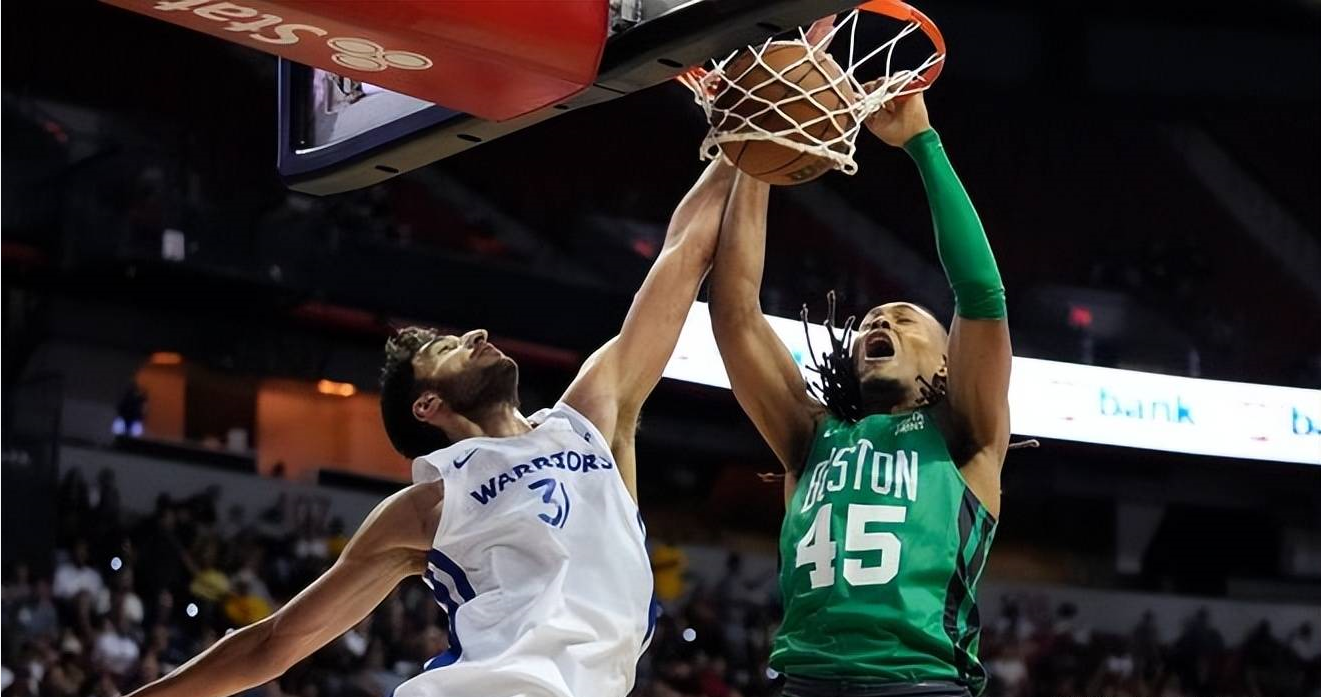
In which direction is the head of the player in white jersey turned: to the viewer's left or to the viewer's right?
to the viewer's right

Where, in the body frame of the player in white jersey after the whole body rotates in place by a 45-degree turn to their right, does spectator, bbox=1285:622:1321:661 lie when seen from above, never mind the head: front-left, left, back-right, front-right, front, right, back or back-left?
back-left

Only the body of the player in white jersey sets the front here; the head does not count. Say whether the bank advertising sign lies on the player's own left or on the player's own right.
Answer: on the player's own left

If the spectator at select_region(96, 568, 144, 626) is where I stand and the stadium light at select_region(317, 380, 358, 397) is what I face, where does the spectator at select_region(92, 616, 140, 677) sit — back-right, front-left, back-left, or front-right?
back-right

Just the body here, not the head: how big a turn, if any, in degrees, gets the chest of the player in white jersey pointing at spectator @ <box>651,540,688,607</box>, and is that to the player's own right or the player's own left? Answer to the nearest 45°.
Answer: approximately 135° to the player's own left

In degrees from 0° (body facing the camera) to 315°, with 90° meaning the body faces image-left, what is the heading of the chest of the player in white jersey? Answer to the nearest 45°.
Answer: approximately 315°

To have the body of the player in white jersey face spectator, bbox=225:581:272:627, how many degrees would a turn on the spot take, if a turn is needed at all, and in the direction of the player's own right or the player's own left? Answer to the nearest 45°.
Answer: approximately 135° to the player's own left

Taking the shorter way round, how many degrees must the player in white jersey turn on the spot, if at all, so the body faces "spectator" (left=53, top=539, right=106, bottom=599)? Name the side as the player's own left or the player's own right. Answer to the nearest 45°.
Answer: approximately 135° to the player's own left

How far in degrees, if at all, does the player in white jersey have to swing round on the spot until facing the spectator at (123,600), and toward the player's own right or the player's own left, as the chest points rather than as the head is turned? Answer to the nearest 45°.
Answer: approximately 135° to the player's own left

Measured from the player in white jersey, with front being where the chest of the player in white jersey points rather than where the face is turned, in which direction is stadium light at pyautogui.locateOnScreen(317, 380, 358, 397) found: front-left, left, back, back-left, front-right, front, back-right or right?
back-left
